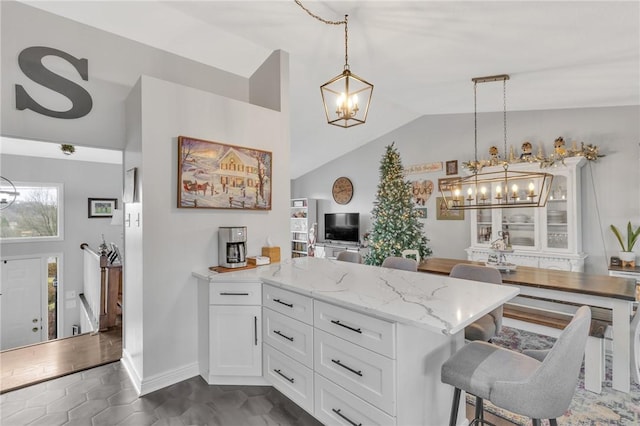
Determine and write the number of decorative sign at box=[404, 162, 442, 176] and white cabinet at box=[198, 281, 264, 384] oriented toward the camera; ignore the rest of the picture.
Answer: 2

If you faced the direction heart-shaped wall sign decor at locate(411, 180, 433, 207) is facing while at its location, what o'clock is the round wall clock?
The round wall clock is roughly at 4 o'clock from the heart-shaped wall sign decor.

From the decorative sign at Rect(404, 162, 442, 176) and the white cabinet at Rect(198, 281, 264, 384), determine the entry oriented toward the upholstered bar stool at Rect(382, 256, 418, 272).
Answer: the decorative sign

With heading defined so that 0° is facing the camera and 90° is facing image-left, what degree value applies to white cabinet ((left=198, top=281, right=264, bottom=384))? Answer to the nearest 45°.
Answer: approximately 0°

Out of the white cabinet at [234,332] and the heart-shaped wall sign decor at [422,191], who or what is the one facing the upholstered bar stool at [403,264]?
the heart-shaped wall sign decor

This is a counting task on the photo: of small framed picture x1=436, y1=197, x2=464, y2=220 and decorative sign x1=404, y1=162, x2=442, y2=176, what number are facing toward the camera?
2

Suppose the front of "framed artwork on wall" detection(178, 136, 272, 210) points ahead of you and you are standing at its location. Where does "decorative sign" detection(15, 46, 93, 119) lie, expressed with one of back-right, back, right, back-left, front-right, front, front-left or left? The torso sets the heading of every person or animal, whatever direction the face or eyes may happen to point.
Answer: back-right
